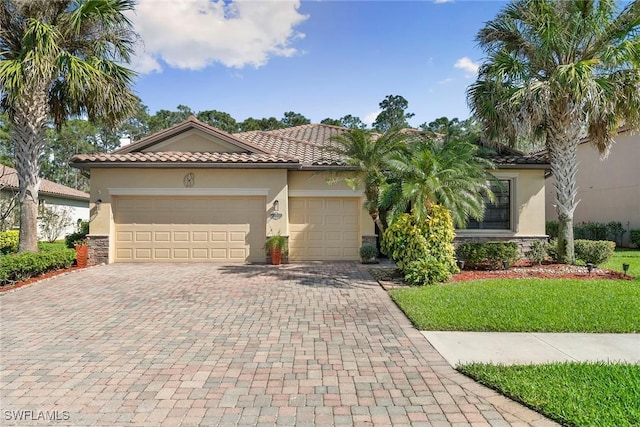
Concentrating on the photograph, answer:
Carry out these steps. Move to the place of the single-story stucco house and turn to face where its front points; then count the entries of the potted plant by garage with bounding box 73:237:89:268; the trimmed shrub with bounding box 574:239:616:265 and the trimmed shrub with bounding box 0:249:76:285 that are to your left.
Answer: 1

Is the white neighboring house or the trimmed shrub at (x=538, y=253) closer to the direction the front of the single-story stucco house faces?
the trimmed shrub

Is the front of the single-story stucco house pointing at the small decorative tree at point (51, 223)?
no

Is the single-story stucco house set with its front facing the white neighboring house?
no

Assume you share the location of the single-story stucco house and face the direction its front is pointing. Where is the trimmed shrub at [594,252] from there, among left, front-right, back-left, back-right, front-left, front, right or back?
left

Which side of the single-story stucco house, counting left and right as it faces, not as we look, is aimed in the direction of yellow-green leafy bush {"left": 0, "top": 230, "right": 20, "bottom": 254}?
right

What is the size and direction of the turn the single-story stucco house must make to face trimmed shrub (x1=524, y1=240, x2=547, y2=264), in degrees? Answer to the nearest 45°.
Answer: approximately 90° to its left

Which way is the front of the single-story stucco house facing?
toward the camera

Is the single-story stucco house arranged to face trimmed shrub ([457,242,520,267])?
no

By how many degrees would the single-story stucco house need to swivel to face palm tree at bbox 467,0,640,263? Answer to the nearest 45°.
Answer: approximately 90° to its left

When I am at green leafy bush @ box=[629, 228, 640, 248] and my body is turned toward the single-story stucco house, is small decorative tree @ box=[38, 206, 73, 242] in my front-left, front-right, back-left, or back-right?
front-right

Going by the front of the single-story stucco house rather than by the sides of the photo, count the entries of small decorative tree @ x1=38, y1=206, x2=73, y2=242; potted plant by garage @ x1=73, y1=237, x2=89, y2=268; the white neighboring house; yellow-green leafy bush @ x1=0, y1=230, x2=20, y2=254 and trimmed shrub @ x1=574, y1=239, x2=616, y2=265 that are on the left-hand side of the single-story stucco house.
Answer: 1
